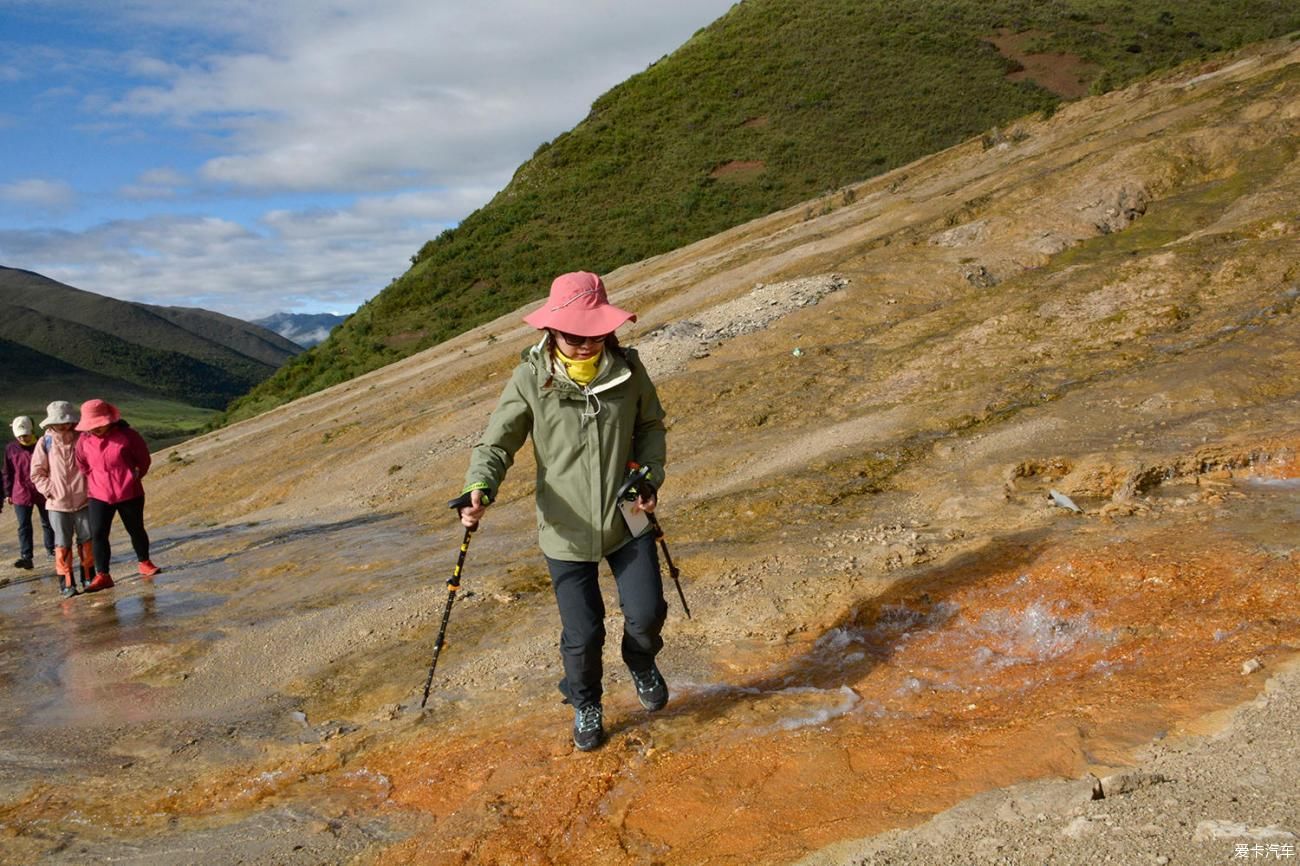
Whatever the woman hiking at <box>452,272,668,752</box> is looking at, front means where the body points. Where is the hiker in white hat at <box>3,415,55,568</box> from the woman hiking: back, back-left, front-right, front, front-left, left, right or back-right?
back-right

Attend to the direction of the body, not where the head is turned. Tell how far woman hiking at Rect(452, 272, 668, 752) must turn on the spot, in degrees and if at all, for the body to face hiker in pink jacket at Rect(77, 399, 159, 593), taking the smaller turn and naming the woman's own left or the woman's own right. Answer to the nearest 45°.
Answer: approximately 135° to the woman's own right

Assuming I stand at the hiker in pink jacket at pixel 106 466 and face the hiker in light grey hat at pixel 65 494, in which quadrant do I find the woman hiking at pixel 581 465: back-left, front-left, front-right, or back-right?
back-left

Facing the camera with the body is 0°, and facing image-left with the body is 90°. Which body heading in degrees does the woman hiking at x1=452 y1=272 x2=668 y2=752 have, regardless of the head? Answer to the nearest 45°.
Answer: approximately 0°

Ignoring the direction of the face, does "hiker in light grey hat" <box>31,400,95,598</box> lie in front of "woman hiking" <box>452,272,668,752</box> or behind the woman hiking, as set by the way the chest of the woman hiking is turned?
behind
